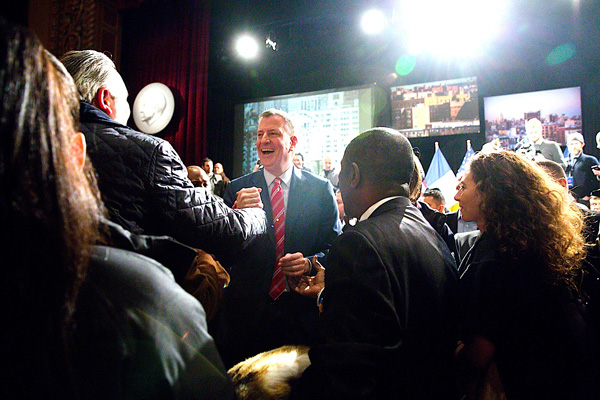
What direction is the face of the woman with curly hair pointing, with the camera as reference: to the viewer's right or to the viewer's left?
to the viewer's left

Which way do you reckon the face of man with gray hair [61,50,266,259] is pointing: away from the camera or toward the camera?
away from the camera

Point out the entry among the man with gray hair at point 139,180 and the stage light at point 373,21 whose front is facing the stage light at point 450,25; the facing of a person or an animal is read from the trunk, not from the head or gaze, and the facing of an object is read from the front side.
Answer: the man with gray hair

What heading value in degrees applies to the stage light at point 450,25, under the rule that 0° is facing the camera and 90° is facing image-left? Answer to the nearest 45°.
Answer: approximately 0°

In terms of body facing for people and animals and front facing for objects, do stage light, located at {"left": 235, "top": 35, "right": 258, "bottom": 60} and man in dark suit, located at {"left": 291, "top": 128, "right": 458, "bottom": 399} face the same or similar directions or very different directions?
very different directions

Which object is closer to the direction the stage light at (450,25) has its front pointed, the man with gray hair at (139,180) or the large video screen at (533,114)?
the man with gray hair

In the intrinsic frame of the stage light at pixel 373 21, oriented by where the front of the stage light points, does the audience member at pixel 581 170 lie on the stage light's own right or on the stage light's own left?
on the stage light's own left

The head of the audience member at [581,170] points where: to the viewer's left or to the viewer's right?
to the viewer's left
